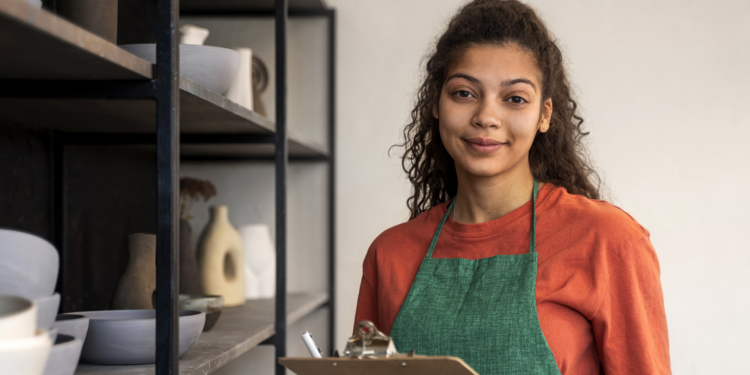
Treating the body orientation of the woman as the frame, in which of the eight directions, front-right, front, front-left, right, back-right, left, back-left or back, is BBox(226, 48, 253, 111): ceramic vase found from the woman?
right

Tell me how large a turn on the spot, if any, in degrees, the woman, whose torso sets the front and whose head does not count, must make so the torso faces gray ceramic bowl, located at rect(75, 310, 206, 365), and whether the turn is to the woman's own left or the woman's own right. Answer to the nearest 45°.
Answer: approximately 45° to the woman's own right

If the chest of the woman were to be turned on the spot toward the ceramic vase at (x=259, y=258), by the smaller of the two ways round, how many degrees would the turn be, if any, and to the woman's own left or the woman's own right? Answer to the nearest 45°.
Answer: approximately 90° to the woman's own right

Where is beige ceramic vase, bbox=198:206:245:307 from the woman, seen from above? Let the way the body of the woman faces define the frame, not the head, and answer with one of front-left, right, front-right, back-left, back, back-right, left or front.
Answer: right

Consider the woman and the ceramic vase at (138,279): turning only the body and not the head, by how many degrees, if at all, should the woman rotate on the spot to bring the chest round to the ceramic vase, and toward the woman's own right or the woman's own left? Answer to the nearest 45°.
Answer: approximately 45° to the woman's own right

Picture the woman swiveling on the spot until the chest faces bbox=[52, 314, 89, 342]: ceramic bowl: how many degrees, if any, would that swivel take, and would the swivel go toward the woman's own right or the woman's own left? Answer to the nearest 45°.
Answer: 0° — they already face it

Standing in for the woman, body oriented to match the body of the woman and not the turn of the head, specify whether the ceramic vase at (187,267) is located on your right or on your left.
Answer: on your right

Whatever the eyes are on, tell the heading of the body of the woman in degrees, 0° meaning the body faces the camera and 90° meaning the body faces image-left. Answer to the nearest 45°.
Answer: approximately 45°
